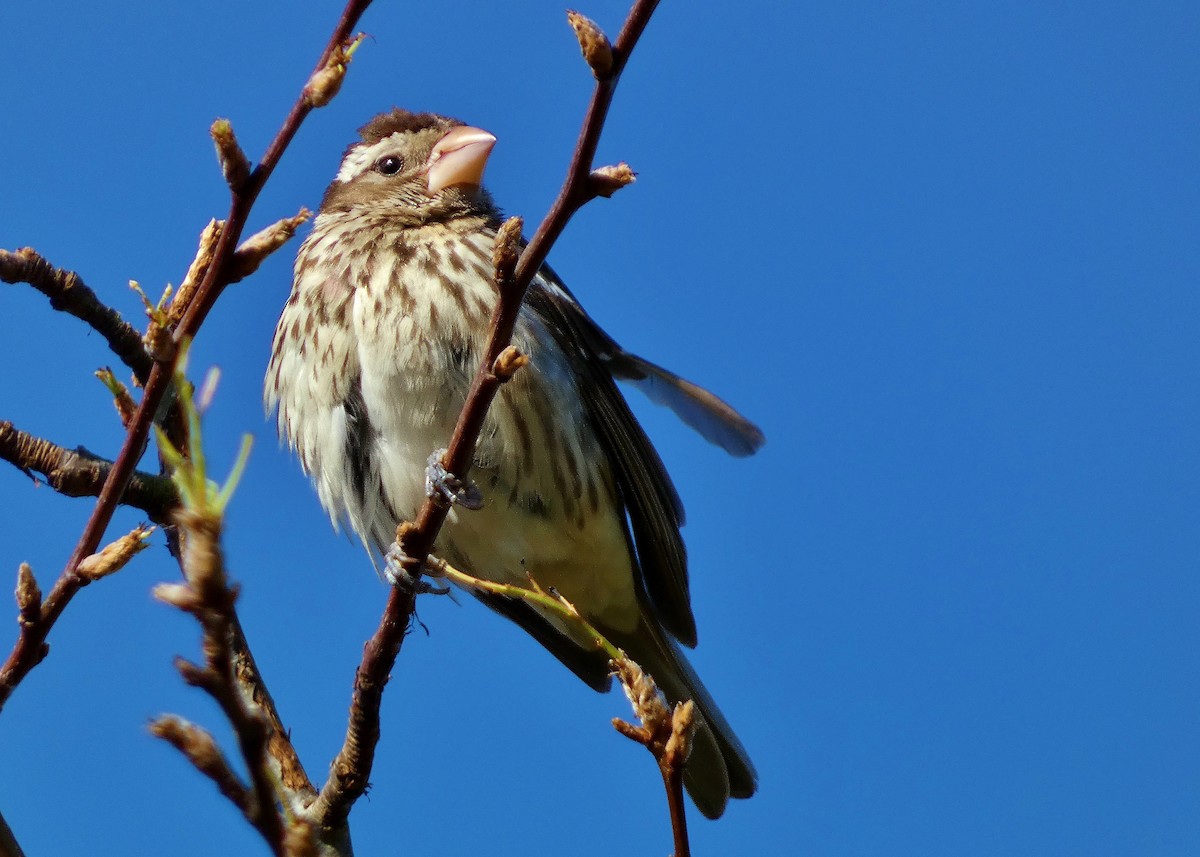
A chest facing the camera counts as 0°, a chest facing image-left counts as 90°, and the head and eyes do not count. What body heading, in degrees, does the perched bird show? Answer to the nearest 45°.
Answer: approximately 45°

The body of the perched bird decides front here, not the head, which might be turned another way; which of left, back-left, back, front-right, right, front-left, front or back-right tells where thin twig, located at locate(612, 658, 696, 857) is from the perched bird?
front-left

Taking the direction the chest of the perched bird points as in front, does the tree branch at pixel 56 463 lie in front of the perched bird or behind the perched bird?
in front
